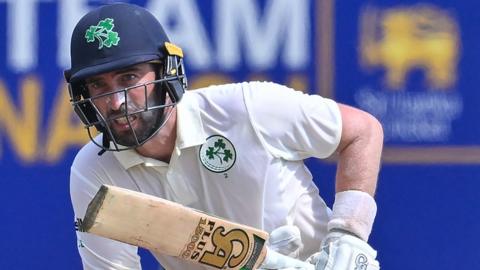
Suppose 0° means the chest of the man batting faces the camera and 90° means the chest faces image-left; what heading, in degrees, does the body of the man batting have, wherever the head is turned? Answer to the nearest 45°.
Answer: approximately 45°
